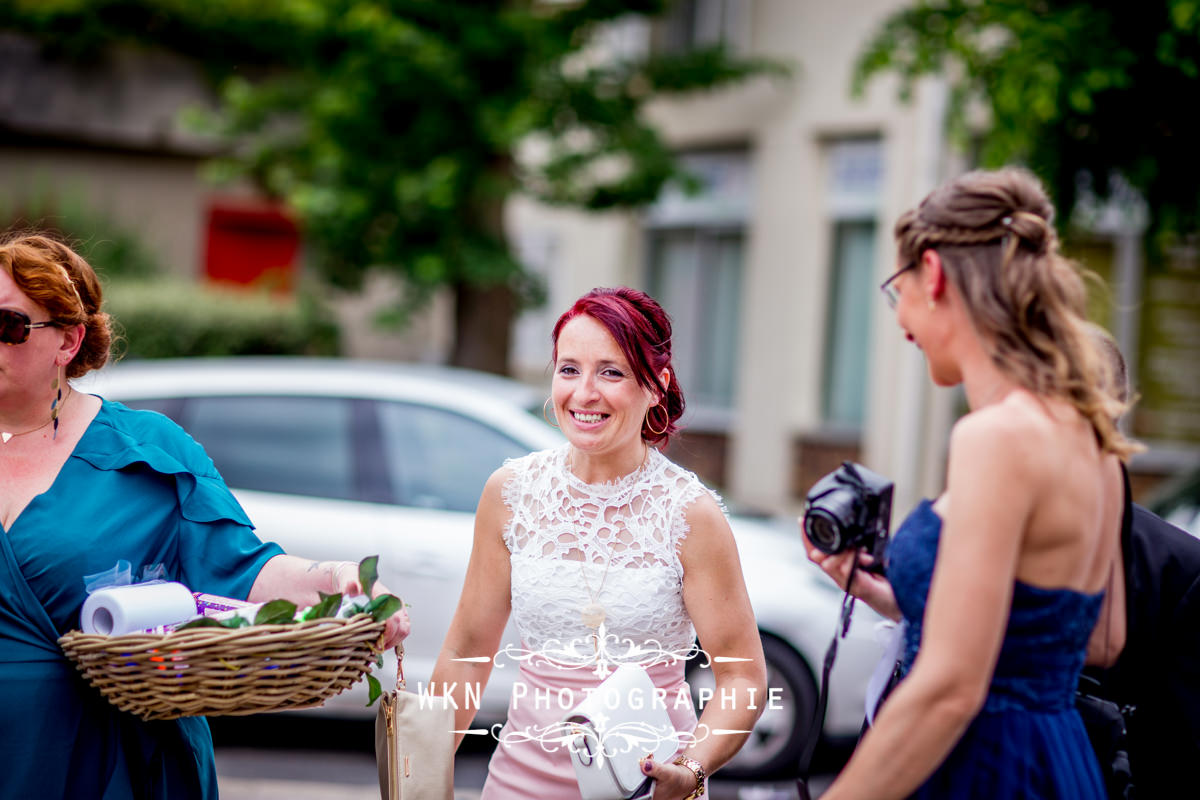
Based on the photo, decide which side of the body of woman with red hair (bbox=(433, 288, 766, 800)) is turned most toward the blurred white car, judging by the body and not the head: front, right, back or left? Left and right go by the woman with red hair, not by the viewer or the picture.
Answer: back

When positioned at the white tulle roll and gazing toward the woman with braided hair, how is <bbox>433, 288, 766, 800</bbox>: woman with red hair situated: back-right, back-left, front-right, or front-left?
front-left

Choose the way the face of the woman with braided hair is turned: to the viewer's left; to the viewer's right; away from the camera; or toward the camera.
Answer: to the viewer's left

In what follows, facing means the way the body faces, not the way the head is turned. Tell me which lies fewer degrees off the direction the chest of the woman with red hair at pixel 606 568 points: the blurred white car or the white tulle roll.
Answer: the white tulle roll

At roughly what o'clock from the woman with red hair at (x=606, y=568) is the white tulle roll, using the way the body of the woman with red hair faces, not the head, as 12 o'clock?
The white tulle roll is roughly at 2 o'clock from the woman with red hair.

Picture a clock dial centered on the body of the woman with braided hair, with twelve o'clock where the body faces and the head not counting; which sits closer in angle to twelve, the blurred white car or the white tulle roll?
the blurred white car

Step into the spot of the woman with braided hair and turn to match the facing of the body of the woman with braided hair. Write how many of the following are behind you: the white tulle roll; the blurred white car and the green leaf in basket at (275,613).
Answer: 0

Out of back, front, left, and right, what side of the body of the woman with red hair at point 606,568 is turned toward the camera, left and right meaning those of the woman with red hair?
front

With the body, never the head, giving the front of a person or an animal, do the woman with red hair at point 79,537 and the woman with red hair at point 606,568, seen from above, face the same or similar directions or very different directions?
same or similar directions

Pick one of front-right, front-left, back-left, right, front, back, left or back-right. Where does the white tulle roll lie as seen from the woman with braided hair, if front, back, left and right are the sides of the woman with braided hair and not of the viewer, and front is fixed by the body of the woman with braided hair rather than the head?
front-left

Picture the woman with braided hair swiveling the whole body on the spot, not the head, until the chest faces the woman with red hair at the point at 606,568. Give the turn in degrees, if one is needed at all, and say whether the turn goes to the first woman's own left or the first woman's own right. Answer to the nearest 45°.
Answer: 0° — they already face them

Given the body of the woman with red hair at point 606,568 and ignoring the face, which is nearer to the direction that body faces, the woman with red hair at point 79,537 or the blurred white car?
the woman with red hair

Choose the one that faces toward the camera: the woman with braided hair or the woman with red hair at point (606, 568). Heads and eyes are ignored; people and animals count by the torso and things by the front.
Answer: the woman with red hair

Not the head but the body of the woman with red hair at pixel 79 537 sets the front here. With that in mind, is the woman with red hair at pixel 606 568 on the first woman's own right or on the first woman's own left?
on the first woman's own left

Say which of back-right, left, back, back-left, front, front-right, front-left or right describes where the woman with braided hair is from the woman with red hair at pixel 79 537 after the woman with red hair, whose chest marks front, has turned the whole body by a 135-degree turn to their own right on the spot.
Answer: back-right

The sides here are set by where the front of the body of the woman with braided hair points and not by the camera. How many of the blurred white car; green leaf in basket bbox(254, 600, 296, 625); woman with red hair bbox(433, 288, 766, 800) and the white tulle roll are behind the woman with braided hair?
0

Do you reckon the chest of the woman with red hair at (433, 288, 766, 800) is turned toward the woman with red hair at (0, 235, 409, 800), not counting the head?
no

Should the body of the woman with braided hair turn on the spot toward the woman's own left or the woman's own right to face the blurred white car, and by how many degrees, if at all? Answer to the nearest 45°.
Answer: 0° — they already face it
